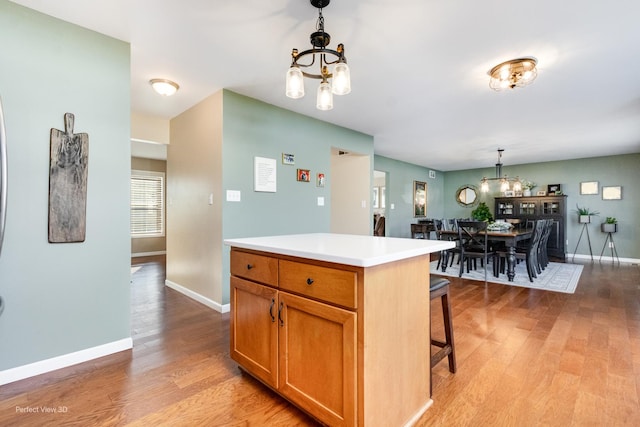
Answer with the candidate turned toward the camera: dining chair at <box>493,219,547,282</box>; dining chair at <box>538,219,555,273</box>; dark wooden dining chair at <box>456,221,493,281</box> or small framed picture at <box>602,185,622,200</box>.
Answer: the small framed picture

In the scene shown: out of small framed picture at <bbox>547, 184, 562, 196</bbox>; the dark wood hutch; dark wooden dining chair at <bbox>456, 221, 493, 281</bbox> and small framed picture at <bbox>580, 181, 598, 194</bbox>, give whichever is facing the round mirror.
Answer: the dark wooden dining chair

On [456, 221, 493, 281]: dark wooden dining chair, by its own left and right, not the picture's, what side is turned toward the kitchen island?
back

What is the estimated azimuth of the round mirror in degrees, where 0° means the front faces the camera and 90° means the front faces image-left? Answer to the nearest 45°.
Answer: approximately 0°

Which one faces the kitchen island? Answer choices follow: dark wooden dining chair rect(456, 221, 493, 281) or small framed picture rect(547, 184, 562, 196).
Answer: the small framed picture

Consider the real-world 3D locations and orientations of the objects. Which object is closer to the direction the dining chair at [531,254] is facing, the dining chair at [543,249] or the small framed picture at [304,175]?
the small framed picture

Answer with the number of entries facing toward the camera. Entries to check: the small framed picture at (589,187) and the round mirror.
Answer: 2

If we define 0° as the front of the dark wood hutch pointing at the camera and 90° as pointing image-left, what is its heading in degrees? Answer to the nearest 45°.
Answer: approximately 0°
